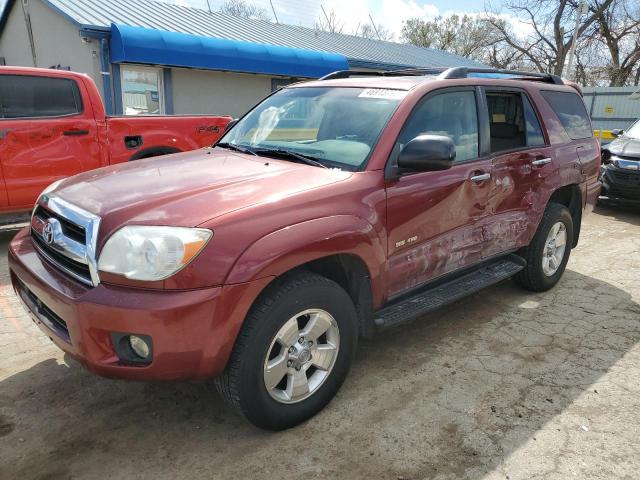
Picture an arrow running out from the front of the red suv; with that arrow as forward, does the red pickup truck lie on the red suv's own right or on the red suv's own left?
on the red suv's own right

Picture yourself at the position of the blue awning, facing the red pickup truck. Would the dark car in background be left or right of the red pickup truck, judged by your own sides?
left

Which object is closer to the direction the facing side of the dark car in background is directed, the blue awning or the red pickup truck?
the red pickup truck

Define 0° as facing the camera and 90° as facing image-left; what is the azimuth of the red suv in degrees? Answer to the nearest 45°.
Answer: approximately 45°

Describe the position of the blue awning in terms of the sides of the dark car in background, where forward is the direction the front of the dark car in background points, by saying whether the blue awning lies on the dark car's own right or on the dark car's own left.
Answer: on the dark car's own right

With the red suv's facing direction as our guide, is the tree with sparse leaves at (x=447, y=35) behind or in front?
behind

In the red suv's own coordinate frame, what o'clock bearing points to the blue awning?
The blue awning is roughly at 4 o'clock from the red suv.

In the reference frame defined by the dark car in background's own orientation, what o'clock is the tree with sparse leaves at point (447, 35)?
The tree with sparse leaves is roughly at 4 o'clock from the dark car in background.

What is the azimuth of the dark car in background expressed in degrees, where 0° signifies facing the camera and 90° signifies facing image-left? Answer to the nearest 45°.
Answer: approximately 45°

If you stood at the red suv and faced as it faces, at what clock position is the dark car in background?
The dark car in background is roughly at 6 o'clock from the red suv.
